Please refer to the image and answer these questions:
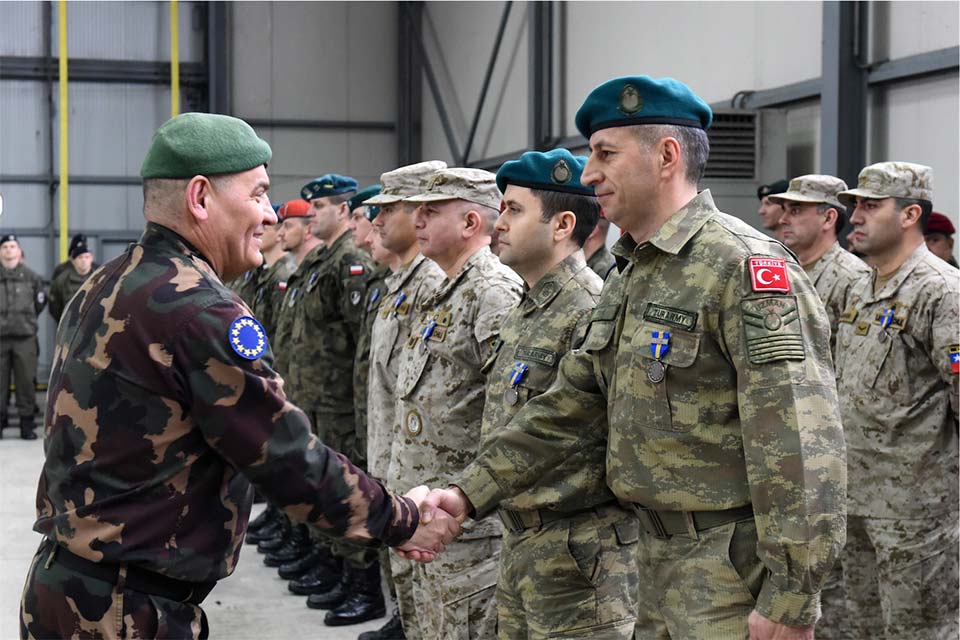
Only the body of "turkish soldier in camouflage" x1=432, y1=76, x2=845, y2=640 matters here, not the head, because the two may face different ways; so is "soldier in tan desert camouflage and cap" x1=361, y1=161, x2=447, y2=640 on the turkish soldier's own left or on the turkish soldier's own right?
on the turkish soldier's own right

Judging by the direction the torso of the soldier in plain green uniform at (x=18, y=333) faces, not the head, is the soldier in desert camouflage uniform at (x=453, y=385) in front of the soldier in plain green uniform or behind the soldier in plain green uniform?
in front

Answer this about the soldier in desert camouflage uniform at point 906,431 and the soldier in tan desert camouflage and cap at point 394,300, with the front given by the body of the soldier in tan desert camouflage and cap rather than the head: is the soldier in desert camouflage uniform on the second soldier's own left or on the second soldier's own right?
on the second soldier's own left

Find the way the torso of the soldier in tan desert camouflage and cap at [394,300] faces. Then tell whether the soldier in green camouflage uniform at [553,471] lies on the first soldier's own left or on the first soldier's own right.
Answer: on the first soldier's own left

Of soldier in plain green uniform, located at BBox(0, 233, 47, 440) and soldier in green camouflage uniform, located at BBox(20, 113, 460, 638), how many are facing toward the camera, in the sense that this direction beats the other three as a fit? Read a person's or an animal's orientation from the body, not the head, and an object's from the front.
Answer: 1

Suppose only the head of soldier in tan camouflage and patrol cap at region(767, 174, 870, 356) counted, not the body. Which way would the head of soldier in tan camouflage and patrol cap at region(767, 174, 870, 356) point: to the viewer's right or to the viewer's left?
to the viewer's left

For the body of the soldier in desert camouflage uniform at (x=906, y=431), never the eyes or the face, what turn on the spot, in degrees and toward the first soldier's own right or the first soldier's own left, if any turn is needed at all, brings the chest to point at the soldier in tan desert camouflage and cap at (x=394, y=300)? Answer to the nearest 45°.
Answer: approximately 45° to the first soldier's own right

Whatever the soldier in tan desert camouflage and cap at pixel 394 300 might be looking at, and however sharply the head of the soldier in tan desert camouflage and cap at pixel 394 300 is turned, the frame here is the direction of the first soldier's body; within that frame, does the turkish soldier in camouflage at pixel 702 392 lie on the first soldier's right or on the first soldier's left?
on the first soldier's left

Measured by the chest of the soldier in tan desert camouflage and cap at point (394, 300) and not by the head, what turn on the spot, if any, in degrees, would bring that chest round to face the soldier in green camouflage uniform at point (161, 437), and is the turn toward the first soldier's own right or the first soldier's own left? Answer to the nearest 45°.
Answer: approximately 45° to the first soldier's own left

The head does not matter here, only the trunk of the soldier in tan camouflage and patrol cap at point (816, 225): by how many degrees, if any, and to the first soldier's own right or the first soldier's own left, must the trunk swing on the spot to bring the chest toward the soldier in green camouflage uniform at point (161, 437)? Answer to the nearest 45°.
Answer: approximately 45° to the first soldier's own left
